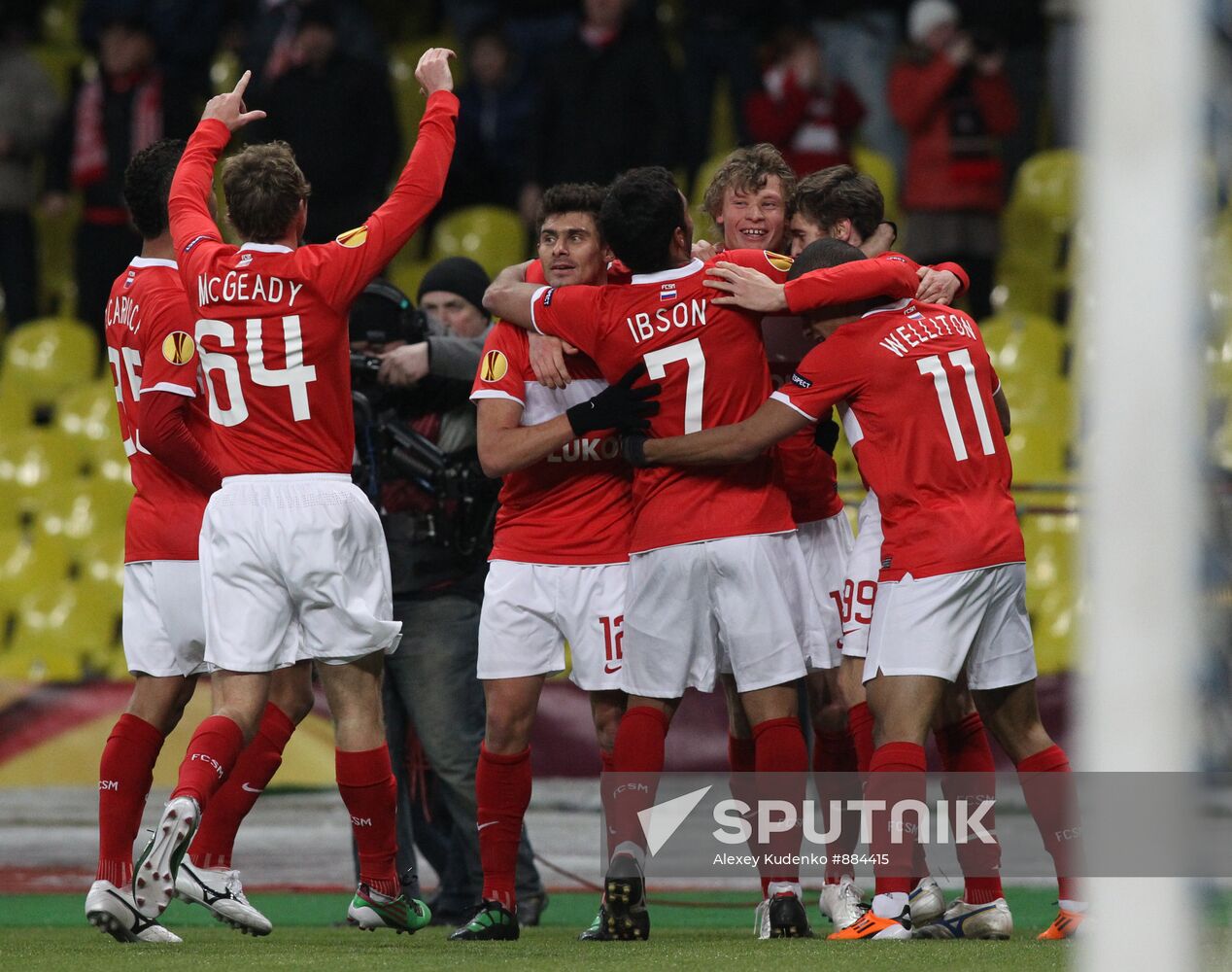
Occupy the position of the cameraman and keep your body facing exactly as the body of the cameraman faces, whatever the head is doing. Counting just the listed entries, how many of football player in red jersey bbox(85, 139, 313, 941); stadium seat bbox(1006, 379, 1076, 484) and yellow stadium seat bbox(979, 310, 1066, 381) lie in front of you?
1

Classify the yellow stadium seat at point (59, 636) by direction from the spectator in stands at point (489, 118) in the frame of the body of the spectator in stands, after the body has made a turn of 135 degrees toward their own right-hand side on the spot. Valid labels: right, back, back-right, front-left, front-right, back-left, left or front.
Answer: left

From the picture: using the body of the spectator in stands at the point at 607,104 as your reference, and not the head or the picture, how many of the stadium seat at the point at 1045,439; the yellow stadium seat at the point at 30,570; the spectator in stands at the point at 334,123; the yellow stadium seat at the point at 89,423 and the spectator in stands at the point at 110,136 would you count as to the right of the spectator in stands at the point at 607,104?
4

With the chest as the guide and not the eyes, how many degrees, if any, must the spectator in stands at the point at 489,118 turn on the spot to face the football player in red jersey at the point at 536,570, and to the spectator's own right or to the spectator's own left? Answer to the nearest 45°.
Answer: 0° — they already face them

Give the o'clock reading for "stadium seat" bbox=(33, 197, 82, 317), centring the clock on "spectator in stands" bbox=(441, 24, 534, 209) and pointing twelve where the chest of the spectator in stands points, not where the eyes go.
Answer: The stadium seat is roughly at 4 o'clock from the spectator in stands.

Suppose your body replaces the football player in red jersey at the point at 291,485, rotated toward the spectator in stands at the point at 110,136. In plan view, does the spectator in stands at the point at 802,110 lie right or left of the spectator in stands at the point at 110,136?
right

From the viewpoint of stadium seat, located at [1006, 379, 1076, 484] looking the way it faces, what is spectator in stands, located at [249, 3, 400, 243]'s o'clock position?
The spectator in stands is roughly at 3 o'clock from the stadium seat.

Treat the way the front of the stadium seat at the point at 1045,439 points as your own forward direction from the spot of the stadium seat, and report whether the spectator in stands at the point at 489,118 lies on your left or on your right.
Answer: on your right
